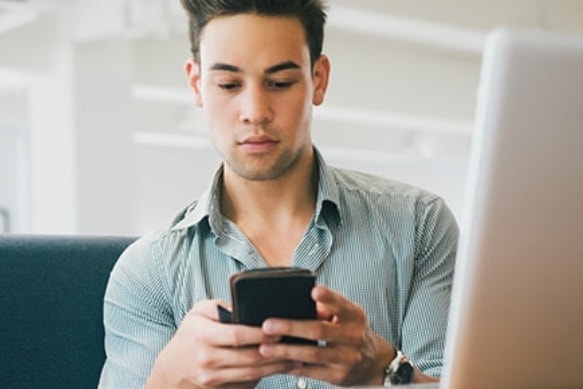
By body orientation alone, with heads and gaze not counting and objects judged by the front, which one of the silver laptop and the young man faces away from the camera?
the silver laptop

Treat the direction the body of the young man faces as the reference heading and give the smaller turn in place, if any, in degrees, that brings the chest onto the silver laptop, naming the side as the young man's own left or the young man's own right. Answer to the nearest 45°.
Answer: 0° — they already face it

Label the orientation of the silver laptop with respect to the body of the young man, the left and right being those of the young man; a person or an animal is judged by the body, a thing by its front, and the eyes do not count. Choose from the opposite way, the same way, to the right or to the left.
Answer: the opposite way

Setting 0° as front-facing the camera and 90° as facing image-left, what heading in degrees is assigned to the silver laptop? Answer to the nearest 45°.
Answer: approximately 180°

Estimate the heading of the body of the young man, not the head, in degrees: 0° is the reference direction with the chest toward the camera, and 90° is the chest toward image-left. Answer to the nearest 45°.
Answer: approximately 0°

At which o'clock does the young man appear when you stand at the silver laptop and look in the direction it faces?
The young man is roughly at 11 o'clock from the silver laptop.

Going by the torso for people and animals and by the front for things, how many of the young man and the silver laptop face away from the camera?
1
